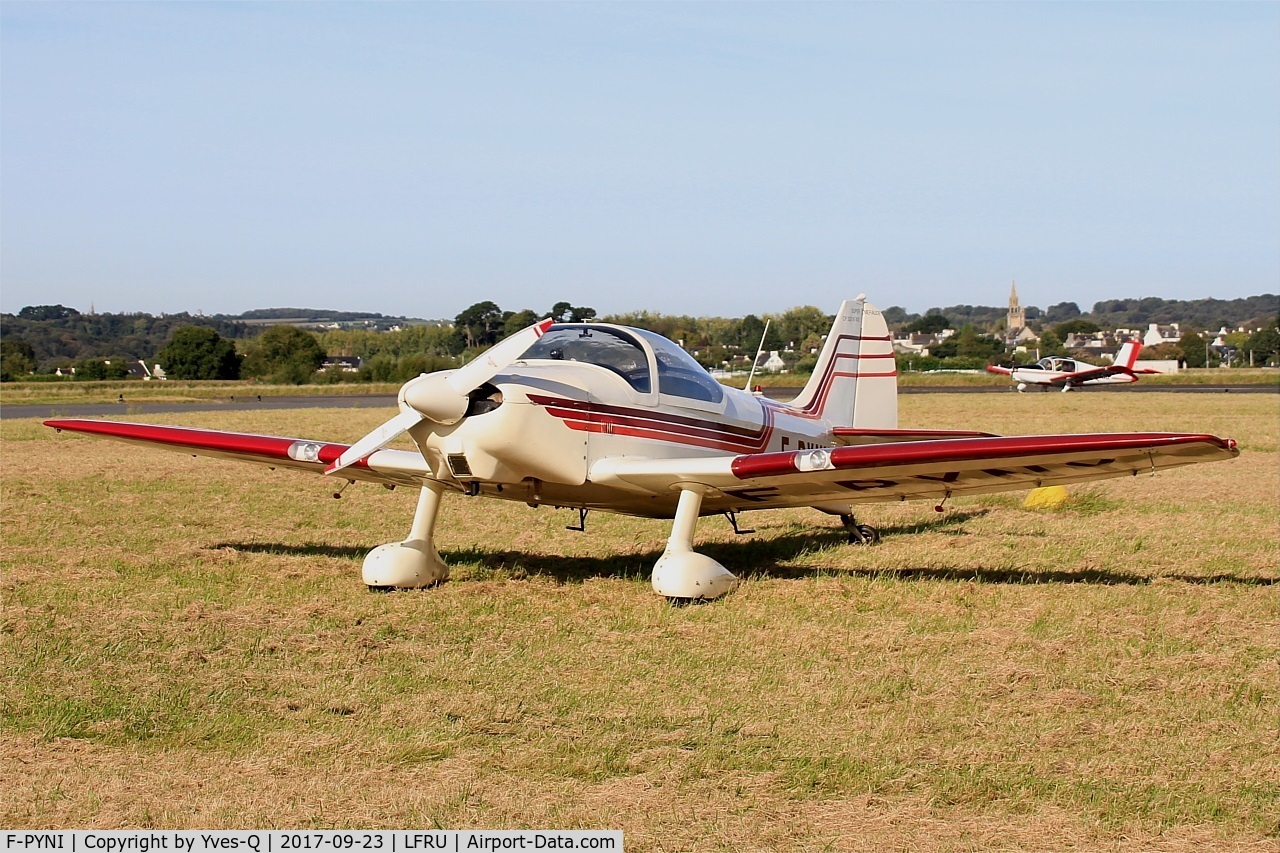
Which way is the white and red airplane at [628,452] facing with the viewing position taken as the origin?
facing the viewer and to the left of the viewer

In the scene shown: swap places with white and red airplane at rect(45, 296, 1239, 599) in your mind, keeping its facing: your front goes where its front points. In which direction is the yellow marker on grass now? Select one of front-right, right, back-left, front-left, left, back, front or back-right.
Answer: back

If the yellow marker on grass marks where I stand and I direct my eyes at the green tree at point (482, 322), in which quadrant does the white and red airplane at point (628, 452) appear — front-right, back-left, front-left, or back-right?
back-left

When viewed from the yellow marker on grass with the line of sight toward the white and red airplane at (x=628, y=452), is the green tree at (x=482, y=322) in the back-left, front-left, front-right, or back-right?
back-right

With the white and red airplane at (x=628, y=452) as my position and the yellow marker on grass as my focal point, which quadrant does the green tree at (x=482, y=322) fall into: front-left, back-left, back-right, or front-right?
front-left

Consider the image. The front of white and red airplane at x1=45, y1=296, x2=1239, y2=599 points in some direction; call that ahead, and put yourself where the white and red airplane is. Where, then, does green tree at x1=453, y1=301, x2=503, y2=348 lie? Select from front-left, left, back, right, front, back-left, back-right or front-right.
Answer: back-right
